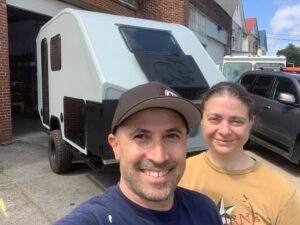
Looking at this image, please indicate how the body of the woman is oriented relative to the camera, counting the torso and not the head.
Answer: toward the camera

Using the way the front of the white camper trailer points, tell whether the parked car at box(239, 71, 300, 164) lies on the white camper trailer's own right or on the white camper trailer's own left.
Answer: on the white camper trailer's own left

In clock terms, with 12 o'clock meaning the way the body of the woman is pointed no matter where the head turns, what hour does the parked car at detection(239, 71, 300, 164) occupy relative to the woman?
The parked car is roughly at 6 o'clock from the woman.

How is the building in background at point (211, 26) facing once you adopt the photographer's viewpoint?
facing the viewer and to the right of the viewer

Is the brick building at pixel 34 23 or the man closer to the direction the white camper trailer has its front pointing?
the man

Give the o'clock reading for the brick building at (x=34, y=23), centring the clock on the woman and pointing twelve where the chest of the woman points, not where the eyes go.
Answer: The brick building is roughly at 5 o'clock from the woman.

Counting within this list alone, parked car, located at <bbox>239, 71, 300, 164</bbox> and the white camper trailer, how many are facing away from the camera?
0

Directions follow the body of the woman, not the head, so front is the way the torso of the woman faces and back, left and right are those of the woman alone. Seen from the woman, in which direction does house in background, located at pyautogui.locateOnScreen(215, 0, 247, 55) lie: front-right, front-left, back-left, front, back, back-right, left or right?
back

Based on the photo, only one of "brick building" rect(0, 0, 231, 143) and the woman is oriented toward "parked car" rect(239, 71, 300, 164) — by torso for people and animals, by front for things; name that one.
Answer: the brick building
